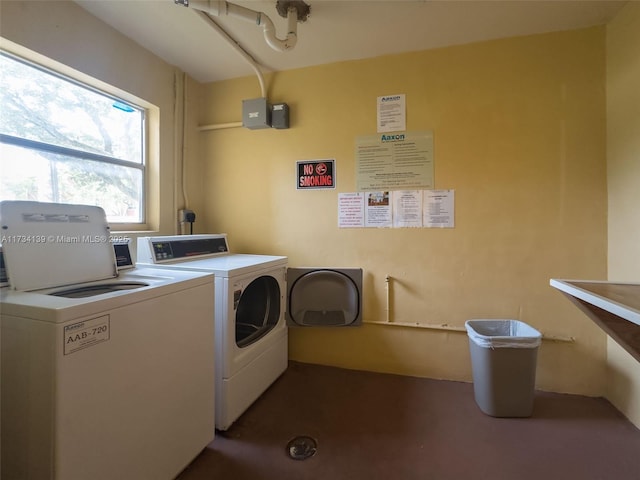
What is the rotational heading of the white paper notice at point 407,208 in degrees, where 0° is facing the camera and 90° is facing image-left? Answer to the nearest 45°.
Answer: approximately 0°

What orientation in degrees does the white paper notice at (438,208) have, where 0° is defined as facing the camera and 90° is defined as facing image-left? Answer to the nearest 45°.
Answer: approximately 0°

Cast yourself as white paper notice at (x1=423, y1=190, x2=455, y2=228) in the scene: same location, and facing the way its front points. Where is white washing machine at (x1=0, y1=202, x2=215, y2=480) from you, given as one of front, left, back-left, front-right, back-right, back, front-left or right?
front-right
